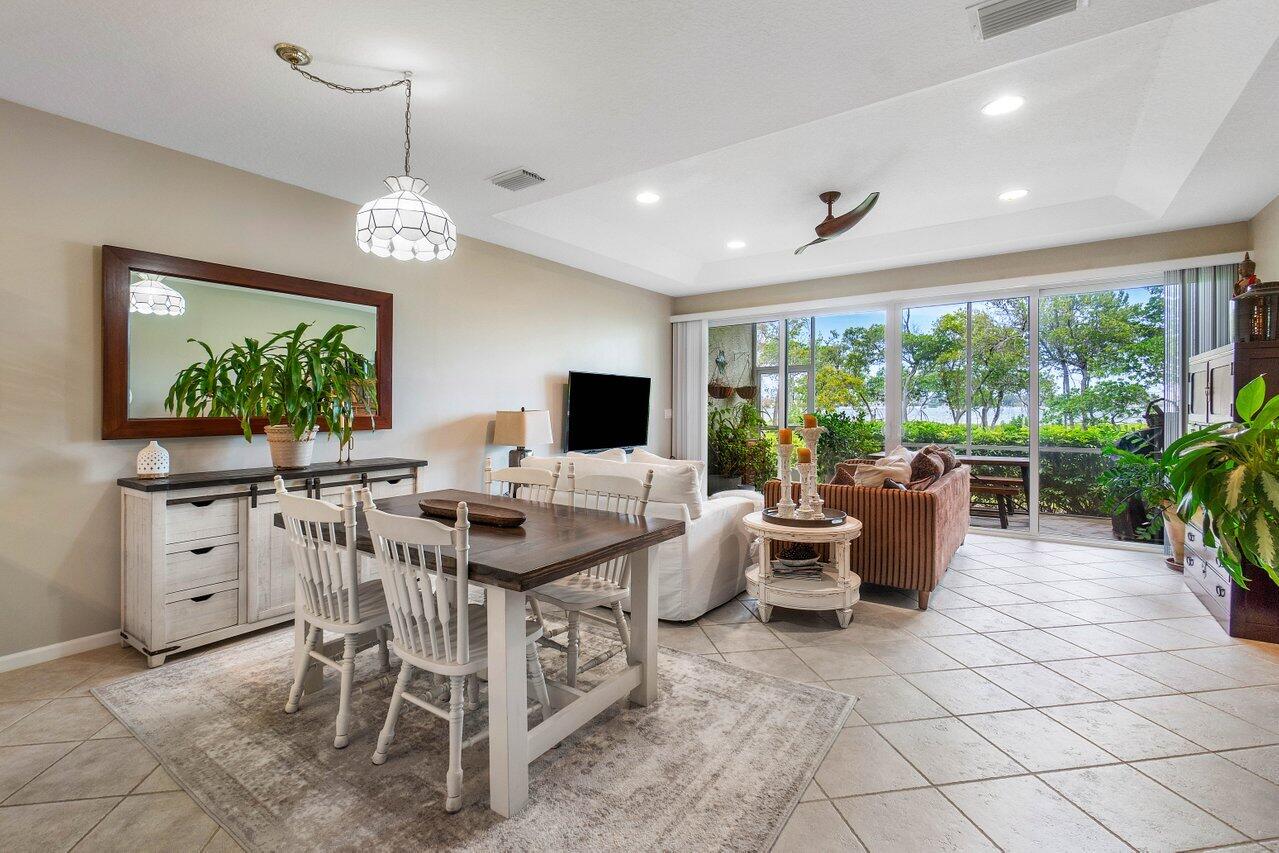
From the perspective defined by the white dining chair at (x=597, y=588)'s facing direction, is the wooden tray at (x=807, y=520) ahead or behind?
behind

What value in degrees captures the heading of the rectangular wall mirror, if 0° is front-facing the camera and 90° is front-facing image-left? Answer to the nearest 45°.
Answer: approximately 315°

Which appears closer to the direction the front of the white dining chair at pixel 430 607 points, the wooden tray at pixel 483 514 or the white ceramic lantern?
the wooden tray

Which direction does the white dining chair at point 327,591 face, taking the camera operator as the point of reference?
facing away from the viewer and to the right of the viewer

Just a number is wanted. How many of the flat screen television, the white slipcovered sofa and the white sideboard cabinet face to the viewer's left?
0

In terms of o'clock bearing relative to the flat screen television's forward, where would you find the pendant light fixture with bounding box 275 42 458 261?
The pendant light fixture is roughly at 2 o'clock from the flat screen television.

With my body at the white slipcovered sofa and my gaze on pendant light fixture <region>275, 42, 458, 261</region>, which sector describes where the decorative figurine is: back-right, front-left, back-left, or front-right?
back-left

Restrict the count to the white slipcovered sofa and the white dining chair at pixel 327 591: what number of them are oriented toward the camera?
0

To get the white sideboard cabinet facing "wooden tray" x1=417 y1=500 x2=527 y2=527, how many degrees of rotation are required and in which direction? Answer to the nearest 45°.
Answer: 0° — it already faces it

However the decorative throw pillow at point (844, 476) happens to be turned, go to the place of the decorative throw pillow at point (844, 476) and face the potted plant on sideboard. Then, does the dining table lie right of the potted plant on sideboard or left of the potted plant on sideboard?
left

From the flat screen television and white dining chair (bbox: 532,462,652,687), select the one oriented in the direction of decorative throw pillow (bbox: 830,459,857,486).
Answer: the flat screen television

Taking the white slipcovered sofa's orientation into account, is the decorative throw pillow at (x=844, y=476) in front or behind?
in front

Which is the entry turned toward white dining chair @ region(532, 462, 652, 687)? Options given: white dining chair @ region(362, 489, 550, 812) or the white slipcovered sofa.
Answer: white dining chair @ region(362, 489, 550, 812)

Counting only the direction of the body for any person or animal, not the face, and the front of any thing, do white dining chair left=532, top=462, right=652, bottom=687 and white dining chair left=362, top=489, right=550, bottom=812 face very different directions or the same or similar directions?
very different directions

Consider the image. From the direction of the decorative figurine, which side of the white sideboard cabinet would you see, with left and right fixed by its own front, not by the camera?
front

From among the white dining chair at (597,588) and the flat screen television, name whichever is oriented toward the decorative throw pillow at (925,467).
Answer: the flat screen television

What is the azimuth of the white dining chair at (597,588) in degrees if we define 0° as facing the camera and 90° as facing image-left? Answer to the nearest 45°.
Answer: approximately 45°

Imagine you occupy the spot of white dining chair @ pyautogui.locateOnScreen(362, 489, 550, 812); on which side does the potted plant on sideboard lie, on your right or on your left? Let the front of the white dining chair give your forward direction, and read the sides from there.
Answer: on your left

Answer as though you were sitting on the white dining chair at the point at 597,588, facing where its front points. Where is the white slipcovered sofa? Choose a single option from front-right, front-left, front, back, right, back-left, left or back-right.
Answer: back

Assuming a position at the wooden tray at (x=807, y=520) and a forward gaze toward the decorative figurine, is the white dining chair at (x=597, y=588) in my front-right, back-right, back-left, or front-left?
back-right
